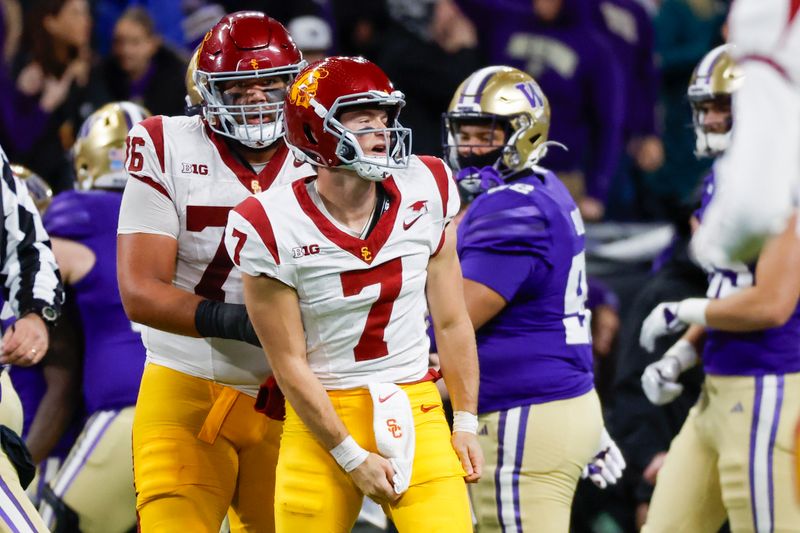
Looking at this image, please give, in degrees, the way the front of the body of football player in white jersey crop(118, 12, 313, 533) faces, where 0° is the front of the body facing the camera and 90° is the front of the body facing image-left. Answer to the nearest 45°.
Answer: approximately 315°

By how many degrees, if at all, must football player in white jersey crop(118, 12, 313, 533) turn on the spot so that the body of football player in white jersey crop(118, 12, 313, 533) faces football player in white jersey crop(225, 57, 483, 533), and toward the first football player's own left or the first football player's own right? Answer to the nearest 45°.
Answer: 0° — they already face them

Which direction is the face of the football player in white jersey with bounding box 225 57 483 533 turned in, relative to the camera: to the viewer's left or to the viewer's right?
to the viewer's right
